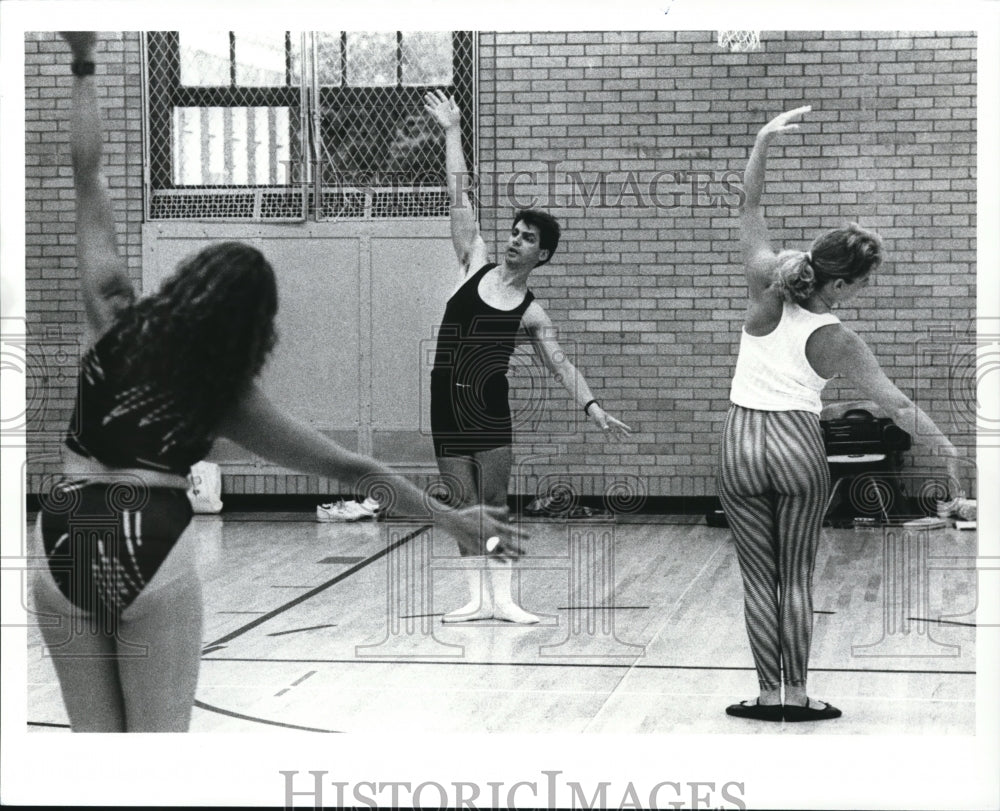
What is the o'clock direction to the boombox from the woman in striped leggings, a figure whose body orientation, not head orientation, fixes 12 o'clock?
The boombox is roughly at 12 o'clock from the woman in striped leggings.

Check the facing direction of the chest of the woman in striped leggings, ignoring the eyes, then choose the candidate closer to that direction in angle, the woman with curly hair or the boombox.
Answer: the boombox

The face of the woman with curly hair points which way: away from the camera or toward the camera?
away from the camera

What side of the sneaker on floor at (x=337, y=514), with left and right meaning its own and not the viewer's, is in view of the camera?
left

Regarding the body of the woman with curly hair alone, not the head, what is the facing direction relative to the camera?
away from the camera

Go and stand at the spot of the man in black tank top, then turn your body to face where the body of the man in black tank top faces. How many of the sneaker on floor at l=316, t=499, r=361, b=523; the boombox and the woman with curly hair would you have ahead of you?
1

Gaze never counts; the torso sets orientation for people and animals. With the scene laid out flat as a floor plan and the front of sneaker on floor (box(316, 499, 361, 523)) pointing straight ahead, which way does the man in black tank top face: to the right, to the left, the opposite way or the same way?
to the left

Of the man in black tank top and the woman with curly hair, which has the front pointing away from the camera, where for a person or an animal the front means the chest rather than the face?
the woman with curly hair

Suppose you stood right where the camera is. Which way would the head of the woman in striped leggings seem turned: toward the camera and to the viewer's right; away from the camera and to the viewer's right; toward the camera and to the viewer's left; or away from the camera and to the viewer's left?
away from the camera and to the viewer's right

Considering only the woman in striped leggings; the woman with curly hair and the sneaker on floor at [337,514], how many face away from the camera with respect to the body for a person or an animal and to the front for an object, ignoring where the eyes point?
2

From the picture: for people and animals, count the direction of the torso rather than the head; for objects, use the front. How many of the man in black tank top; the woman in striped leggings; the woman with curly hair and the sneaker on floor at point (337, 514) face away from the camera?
2

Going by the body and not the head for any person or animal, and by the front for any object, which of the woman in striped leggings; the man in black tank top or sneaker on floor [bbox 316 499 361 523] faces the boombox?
the woman in striped leggings

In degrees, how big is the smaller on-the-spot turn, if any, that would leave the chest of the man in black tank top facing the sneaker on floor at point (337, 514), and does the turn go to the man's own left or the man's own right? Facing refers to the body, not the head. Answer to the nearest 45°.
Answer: approximately 180°

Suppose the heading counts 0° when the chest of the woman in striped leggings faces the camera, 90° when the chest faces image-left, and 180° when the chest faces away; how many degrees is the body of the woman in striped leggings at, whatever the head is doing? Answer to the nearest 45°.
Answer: approximately 180°

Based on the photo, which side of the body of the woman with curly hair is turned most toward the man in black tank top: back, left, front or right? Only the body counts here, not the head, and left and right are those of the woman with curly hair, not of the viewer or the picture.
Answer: front

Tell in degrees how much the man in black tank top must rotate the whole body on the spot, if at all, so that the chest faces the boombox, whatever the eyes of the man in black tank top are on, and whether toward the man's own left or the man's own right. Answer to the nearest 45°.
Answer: approximately 135° to the man's own left

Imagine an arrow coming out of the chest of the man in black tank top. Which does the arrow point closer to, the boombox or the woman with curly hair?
the woman with curly hair
